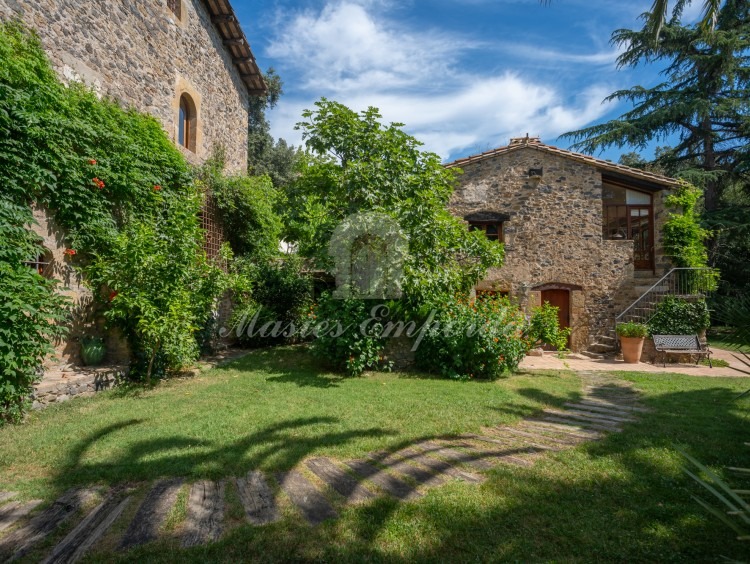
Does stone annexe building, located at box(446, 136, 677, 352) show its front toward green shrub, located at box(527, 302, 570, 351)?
yes

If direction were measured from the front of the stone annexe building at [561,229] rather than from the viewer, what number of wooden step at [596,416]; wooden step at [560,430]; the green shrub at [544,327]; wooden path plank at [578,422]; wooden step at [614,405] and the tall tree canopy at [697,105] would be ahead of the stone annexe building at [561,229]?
5

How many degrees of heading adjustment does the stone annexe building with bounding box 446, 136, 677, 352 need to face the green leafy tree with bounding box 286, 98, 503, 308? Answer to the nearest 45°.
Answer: approximately 45° to its right

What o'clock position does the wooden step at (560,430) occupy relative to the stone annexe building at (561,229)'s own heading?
The wooden step is roughly at 12 o'clock from the stone annexe building.

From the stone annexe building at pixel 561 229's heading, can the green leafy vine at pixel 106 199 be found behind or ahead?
ahead

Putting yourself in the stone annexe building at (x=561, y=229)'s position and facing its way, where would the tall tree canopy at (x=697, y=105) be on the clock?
The tall tree canopy is roughly at 7 o'clock from the stone annexe building.

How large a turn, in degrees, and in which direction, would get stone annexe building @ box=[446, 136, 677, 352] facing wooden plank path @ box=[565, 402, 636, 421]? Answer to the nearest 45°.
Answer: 0° — it already faces it

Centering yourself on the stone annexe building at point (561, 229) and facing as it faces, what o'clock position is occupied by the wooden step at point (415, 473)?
The wooden step is roughly at 12 o'clock from the stone annexe building.

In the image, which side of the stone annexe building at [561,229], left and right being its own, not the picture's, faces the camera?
front

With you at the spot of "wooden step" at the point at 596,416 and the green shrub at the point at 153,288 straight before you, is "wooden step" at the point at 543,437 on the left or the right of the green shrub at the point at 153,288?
left

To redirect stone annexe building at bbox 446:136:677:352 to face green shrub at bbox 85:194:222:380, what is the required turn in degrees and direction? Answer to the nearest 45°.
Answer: approximately 45° to its right

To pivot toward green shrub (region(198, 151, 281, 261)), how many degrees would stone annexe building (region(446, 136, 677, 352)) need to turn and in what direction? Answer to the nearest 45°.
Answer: approximately 45° to its right

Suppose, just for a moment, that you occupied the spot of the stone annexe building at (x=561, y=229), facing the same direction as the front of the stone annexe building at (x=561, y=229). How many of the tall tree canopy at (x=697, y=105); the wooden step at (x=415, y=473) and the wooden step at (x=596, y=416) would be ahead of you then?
2

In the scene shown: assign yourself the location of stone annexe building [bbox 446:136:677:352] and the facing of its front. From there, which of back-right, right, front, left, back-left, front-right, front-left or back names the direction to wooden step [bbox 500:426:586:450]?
front
